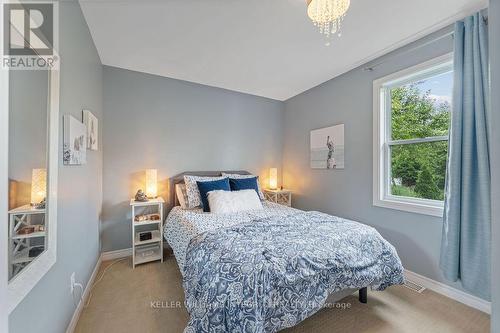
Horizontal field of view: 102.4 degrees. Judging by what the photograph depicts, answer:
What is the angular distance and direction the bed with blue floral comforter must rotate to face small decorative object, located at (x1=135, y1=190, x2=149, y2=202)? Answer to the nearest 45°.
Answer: approximately 180°

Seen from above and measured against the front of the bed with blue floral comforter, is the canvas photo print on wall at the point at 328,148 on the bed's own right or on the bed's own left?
on the bed's own left

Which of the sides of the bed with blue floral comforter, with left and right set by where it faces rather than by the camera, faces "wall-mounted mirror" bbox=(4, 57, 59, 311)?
right

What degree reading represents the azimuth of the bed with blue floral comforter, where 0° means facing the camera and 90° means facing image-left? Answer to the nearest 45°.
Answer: approximately 315°

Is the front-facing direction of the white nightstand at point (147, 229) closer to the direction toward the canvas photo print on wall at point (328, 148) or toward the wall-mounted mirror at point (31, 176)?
the wall-mounted mirror

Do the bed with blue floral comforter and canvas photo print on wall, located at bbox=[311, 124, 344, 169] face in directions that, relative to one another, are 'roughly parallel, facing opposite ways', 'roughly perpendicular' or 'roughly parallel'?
roughly perpendicular

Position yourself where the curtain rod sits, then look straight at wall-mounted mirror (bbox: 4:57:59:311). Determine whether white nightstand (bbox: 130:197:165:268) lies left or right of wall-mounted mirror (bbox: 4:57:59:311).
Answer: right

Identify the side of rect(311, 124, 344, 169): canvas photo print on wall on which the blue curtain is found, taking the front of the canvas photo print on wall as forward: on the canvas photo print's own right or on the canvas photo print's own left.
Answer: on the canvas photo print's own left

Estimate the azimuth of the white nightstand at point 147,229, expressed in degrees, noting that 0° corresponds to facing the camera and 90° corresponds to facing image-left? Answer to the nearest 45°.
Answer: approximately 0°

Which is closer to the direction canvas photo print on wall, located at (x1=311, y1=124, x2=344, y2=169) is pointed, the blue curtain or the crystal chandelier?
the crystal chandelier

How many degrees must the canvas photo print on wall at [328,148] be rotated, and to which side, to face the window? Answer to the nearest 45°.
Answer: approximately 90° to its left
